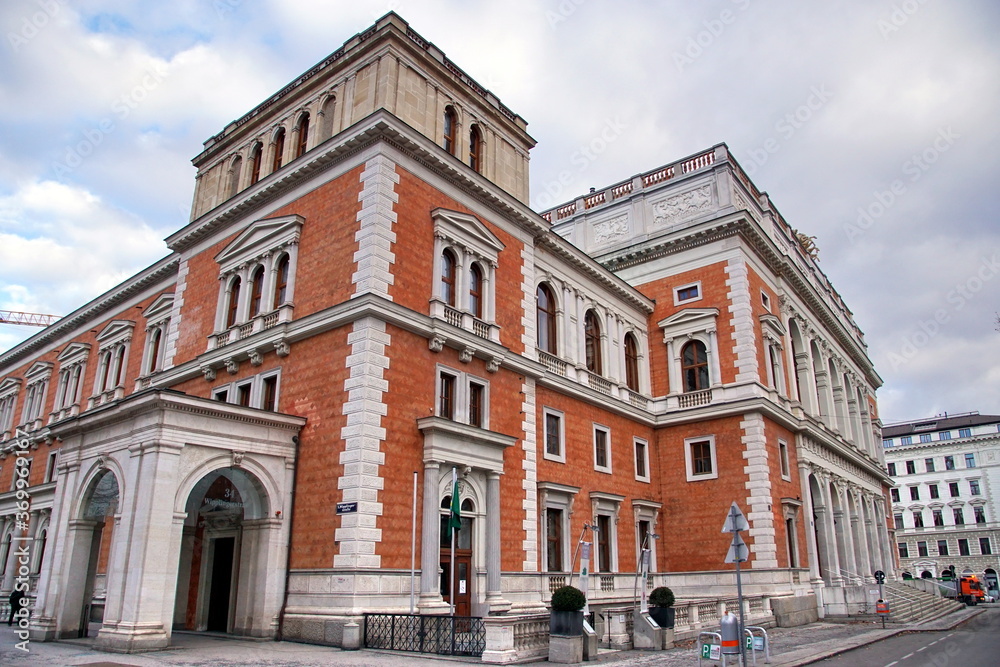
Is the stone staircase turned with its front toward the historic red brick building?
no

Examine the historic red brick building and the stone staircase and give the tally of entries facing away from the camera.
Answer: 0

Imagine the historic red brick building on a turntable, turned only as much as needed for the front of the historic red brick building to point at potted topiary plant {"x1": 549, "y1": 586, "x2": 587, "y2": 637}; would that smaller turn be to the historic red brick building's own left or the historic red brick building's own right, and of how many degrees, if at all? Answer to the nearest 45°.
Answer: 0° — it already faces it

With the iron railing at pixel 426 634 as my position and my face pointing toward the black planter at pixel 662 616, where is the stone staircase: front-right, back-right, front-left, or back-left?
front-left

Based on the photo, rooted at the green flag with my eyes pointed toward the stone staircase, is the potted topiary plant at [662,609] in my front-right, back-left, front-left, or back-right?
front-right
